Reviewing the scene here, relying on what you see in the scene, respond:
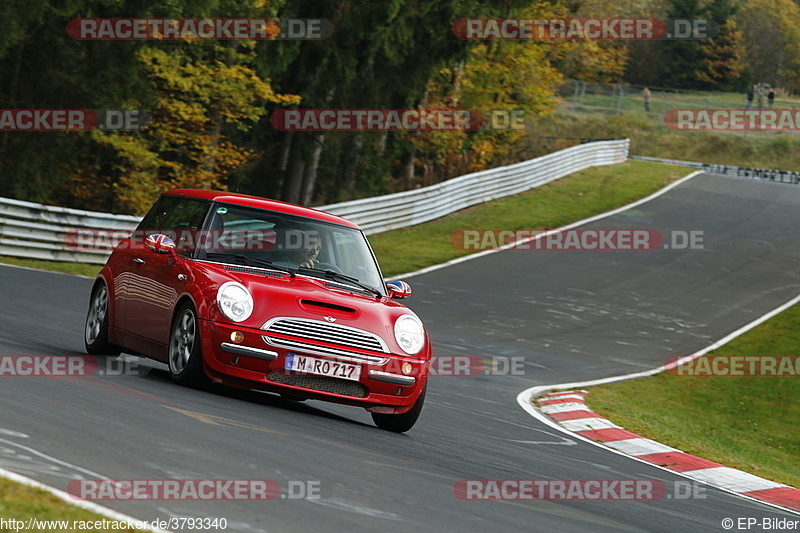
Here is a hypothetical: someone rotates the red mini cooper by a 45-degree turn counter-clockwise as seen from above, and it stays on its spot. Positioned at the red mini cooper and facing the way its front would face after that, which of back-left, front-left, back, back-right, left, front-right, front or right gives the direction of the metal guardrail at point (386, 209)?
left

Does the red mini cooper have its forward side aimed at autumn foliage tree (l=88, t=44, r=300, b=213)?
no
